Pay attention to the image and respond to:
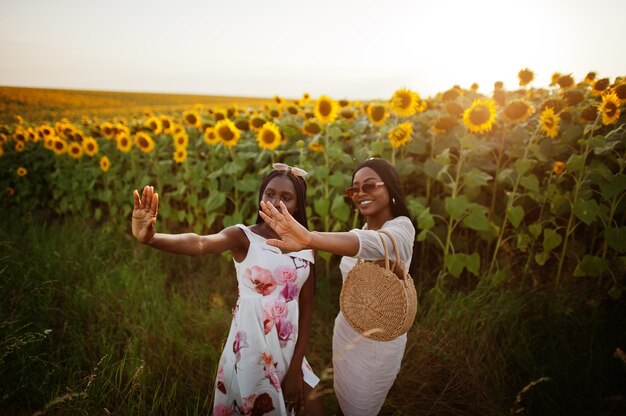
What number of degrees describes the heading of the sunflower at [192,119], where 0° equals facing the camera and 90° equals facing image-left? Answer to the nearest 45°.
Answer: approximately 0°

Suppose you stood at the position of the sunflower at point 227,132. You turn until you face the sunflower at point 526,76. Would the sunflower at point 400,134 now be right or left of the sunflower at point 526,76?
right

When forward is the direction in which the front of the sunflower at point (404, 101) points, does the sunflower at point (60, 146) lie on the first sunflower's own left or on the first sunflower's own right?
on the first sunflower's own right

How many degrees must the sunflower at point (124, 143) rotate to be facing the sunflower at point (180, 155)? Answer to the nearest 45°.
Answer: approximately 45° to its left

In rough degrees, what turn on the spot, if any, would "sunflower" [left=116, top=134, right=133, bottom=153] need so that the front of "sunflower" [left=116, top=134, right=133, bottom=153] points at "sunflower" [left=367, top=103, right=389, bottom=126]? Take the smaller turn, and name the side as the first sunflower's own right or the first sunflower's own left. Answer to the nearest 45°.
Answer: approximately 45° to the first sunflower's own left

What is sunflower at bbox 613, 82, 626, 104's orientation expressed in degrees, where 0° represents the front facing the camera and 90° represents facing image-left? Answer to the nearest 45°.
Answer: approximately 0°
